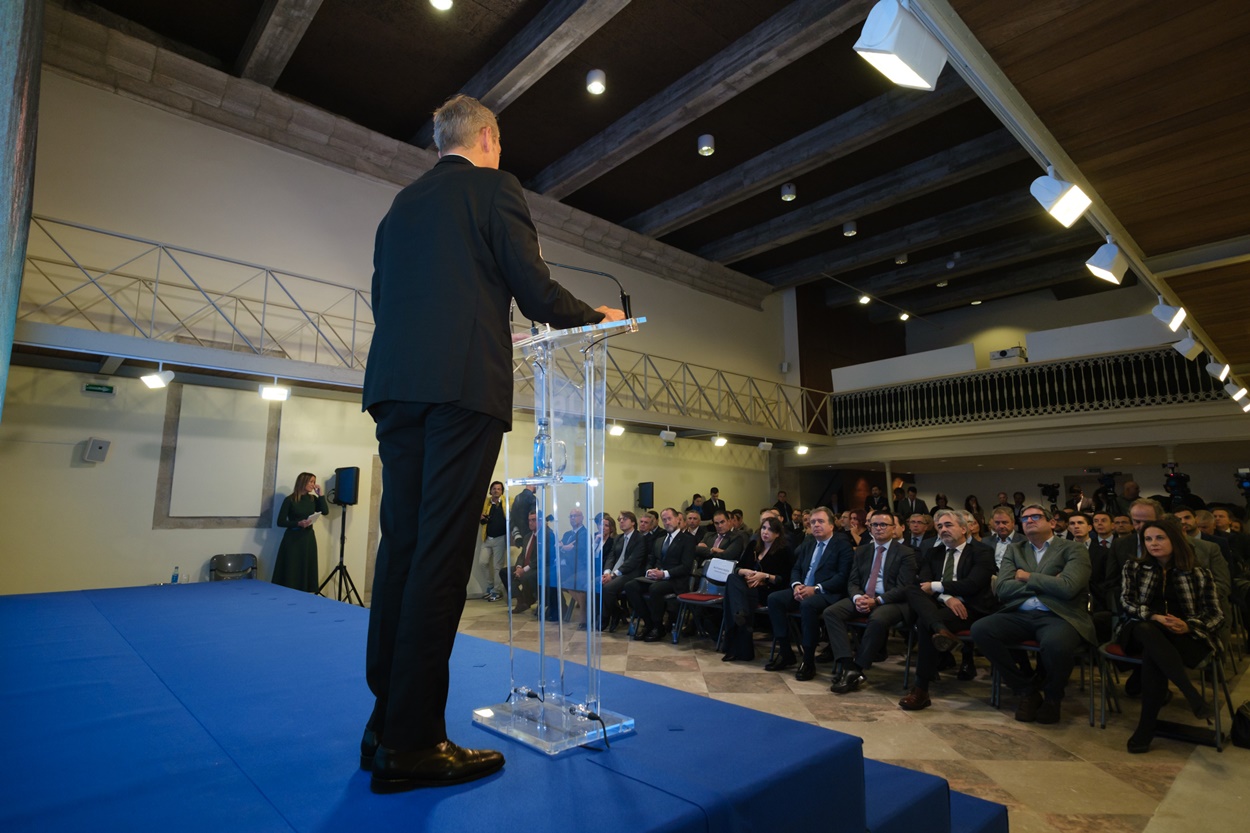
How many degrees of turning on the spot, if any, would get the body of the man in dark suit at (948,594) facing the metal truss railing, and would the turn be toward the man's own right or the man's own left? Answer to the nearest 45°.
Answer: approximately 45° to the man's own right

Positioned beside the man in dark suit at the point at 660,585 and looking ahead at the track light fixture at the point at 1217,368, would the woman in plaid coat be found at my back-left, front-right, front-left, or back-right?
front-right

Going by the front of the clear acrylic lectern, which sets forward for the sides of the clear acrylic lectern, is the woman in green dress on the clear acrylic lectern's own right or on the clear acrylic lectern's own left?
on the clear acrylic lectern's own left

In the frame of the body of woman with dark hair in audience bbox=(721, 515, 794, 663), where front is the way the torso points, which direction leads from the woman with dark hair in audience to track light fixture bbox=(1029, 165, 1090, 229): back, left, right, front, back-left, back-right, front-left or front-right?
left

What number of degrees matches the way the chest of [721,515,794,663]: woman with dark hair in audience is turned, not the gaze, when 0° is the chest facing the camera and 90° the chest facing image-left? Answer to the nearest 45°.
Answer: approximately 45°

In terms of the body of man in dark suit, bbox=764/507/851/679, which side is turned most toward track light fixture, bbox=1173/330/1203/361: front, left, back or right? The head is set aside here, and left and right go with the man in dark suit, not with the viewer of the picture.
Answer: back

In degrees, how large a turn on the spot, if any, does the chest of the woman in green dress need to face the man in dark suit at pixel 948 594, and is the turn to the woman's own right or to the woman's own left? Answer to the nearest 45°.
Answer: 0° — they already face them

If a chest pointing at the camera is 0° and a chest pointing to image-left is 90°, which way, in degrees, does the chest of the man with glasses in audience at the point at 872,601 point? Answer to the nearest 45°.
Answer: approximately 45°

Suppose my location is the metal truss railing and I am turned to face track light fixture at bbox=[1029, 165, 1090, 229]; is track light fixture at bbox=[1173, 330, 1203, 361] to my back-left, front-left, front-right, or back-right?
front-left

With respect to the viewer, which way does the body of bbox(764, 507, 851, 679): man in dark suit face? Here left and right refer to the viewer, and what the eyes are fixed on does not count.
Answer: facing the viewer and to the left of the viewer

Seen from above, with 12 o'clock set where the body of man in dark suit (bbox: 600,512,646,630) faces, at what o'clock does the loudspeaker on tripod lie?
The loudspeaker on tripod is roughly at 2 o'clock from the man in dark suit.

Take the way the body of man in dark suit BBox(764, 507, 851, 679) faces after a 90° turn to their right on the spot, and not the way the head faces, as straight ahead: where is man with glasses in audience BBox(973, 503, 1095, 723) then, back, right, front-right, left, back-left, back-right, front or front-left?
back

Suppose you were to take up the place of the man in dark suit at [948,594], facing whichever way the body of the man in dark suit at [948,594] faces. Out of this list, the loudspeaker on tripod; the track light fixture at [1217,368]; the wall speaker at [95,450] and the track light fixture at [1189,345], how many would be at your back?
2

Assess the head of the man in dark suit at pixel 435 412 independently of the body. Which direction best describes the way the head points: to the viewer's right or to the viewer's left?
to the viewer's right

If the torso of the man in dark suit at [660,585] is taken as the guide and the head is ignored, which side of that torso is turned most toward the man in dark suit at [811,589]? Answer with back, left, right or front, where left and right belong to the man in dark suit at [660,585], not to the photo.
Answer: left

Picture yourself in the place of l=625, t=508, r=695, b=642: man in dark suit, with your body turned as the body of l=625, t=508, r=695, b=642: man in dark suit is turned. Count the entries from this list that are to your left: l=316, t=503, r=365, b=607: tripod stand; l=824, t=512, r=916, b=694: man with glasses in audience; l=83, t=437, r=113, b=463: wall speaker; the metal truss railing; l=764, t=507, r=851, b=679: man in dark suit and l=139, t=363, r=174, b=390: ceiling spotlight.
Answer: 2
